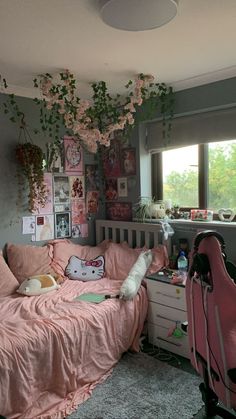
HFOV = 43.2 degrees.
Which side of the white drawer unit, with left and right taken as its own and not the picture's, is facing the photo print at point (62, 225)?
right

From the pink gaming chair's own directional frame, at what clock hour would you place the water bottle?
The water bottle is roughly at 10 o'clock from the pink gaming chair.

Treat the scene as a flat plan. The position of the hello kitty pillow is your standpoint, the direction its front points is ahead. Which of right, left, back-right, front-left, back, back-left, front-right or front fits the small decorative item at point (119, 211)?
back-left

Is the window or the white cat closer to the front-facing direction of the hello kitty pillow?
the white cat

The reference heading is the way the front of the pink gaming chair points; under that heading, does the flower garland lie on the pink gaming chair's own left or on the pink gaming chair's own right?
on the pink gaming chair's own left

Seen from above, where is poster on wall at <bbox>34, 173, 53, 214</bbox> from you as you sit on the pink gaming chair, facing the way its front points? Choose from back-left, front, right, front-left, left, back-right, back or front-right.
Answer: left

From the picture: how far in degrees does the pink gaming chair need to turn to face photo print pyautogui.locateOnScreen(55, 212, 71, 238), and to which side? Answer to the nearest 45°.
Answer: approximately 90° to its left

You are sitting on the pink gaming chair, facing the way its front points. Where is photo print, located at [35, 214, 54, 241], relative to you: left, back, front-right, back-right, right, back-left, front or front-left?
left

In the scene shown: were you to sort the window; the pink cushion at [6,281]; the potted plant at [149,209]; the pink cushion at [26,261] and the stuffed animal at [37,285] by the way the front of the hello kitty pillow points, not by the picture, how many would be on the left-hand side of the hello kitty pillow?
2

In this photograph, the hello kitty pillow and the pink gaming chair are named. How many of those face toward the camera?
1

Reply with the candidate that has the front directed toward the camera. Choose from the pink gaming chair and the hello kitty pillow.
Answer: the hello kitty pillow

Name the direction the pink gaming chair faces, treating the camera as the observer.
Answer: facing away from the viewer and to the right of the viewer

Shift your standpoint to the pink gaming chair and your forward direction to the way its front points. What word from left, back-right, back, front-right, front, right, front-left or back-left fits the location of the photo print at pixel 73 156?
left

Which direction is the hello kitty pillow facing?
toward the camera
